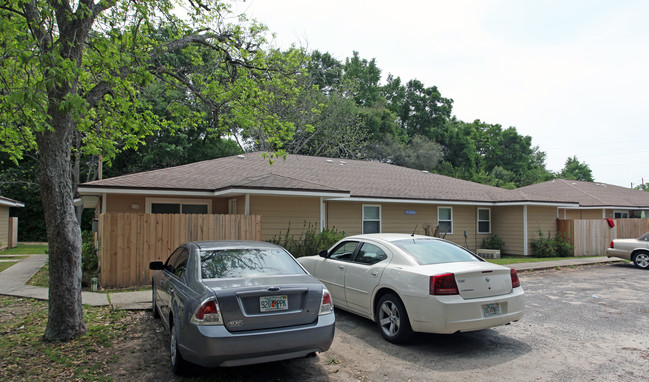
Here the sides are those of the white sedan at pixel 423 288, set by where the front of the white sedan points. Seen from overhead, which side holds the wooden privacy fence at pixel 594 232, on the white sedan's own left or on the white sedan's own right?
on the white sedan's own right

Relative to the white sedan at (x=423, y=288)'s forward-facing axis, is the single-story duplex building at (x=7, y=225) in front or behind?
in front

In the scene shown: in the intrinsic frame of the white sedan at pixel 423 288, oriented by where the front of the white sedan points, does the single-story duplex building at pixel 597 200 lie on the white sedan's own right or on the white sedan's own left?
on the white sedan's own right

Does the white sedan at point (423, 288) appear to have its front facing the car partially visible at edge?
no

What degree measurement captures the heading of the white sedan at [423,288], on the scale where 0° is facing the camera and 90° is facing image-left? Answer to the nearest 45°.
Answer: approximately 135°

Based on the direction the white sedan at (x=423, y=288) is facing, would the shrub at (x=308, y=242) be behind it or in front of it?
in front

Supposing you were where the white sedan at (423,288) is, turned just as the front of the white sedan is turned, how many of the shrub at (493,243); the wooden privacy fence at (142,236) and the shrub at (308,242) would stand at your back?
0

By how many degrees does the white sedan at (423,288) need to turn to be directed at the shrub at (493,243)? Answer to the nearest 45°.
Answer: approximately 45° to its right

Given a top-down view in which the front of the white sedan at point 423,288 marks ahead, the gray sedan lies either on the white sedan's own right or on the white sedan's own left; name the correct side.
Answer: on the white sedan's own left

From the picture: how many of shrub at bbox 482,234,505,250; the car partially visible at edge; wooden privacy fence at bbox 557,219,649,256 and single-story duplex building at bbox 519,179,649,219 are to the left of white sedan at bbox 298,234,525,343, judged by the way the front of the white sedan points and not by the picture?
0

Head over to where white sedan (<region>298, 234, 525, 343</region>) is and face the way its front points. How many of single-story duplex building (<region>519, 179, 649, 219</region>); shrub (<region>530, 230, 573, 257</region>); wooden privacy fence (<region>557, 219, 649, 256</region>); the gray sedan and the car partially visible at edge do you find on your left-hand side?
1

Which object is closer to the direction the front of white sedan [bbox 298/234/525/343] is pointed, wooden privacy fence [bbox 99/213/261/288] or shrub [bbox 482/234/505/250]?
the wooden privacy fence

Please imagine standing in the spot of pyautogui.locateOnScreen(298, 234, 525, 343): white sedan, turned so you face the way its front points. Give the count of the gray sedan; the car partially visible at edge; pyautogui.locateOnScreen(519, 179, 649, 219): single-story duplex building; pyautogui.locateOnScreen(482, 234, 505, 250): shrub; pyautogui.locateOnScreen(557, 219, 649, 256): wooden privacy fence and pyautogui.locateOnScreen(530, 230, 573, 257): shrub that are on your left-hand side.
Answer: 1
